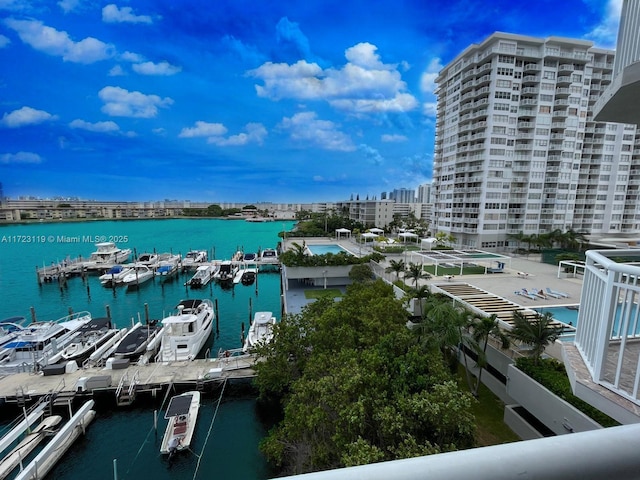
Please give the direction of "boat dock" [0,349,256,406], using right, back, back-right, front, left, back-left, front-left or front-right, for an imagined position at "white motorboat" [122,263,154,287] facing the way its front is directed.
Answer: front-left

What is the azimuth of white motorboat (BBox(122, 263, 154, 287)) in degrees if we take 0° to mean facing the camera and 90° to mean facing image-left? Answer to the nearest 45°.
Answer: approximately 45°

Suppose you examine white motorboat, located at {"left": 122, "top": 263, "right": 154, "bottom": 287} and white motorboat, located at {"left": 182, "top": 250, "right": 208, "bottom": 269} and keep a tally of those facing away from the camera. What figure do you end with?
0
